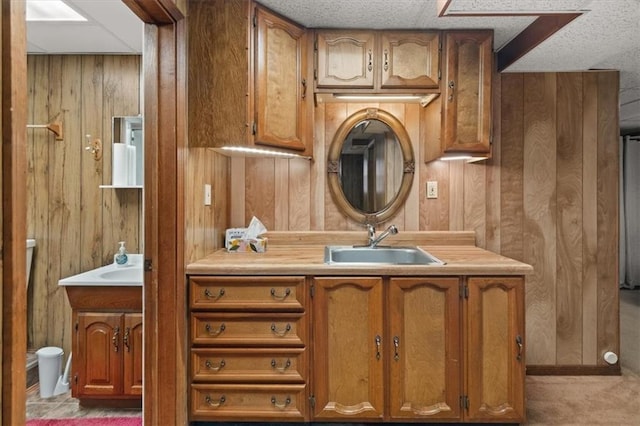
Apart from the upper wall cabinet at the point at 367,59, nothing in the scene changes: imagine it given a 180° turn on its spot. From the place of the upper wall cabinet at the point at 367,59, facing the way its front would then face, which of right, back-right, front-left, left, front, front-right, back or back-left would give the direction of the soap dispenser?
left

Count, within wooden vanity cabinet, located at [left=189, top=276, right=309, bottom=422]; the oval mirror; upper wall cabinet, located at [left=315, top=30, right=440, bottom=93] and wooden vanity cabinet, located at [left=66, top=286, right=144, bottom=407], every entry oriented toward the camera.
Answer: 4

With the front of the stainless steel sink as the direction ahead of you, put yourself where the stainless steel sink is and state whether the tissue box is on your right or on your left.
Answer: on your right

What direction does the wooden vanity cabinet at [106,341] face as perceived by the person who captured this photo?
facing the viewer

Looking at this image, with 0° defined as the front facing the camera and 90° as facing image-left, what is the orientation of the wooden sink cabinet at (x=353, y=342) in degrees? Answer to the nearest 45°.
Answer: approximately 0°

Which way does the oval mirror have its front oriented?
toward the camera

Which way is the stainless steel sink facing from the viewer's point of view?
toward the camera

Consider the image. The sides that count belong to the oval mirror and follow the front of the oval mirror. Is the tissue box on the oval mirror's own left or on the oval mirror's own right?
on the oval mirror's own right
